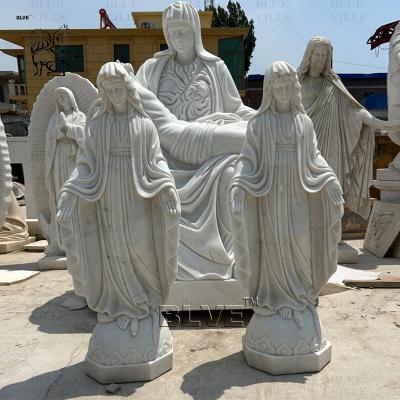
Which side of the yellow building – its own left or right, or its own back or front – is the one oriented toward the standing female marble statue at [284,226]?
front

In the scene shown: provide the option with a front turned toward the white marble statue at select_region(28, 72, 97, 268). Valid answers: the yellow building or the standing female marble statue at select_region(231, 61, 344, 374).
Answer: the yellow building

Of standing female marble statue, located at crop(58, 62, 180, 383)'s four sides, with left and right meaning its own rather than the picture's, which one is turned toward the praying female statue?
back

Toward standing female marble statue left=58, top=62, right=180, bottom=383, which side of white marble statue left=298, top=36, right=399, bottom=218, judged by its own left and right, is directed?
front

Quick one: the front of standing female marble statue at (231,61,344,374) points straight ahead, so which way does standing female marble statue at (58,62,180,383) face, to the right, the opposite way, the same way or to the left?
the same way

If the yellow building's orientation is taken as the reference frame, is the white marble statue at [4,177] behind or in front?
in front

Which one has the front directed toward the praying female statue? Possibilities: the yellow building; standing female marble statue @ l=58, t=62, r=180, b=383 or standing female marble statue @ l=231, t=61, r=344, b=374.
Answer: the yellow building

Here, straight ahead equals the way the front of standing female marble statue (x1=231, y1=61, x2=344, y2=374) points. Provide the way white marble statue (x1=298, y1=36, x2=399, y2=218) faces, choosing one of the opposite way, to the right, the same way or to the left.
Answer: the same way

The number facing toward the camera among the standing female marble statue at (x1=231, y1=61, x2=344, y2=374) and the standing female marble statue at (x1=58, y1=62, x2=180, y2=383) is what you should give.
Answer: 2

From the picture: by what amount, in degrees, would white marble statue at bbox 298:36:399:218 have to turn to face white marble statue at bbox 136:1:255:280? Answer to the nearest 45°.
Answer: approximately 45° to its right

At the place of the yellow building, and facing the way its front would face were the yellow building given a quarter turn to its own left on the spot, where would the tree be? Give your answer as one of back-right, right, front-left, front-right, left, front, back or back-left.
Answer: front-left

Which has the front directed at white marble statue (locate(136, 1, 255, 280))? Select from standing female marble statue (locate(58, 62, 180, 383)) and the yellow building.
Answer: the yellow building

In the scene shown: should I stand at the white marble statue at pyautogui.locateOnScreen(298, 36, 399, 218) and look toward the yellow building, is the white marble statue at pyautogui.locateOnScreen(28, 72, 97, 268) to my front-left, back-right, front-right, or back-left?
front-left

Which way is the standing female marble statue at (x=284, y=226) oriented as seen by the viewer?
toward the camera

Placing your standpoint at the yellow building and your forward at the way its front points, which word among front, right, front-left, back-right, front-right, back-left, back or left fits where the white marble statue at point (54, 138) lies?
front

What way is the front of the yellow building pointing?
toward the camera

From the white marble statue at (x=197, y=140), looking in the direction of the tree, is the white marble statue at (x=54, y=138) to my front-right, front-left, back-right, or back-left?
front-left

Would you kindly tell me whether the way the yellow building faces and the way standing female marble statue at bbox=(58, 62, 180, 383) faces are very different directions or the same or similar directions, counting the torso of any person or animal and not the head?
same or similar directions
